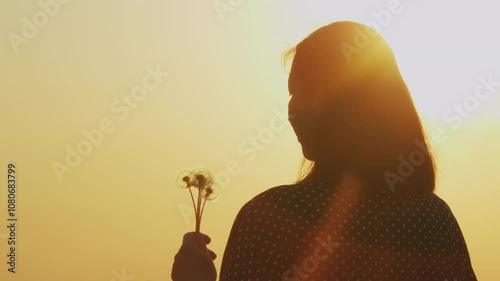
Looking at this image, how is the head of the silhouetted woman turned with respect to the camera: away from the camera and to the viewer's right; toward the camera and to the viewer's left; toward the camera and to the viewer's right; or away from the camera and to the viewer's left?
away from the camera and to the viewer's left

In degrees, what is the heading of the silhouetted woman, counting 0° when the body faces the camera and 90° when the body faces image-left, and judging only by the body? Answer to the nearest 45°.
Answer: approximately 135°
